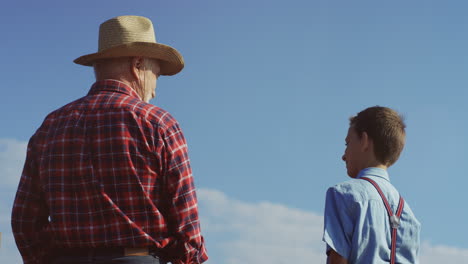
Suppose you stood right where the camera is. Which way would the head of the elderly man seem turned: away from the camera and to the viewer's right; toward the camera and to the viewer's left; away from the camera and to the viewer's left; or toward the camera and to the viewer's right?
away from the camera and to the viewer's right

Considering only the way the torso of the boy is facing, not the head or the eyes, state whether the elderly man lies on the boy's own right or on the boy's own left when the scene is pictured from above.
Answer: on the boy's own left

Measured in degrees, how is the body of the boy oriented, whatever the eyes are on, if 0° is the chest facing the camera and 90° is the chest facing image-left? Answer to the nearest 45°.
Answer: approximately 135°
